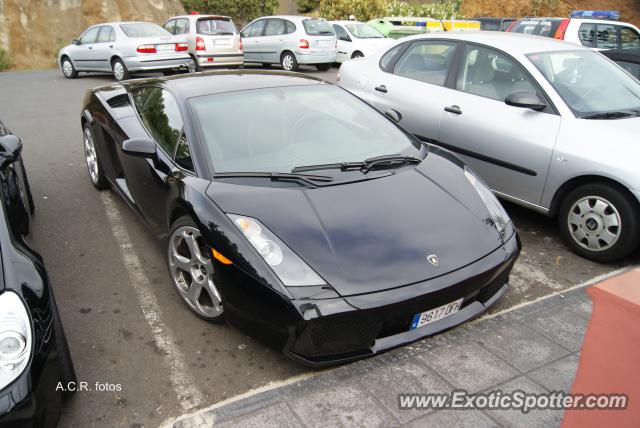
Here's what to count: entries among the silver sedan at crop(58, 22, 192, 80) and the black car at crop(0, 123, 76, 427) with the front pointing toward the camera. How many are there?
1

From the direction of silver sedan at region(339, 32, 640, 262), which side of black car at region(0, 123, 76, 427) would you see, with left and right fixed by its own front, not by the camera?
left

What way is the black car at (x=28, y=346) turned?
toward the camera

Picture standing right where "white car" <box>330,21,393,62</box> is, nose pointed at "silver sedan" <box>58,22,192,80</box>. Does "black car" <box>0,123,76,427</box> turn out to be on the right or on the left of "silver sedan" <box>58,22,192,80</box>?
left

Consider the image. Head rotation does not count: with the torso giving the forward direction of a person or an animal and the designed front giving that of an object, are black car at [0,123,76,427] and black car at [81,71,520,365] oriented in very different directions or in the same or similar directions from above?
same or similar directions

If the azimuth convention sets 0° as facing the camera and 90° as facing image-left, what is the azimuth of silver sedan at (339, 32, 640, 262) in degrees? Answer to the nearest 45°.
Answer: approximately 315°

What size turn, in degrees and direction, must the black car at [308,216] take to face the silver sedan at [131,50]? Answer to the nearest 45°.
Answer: approximately 135° to its left

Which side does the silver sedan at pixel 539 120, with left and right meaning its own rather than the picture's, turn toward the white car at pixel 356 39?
back

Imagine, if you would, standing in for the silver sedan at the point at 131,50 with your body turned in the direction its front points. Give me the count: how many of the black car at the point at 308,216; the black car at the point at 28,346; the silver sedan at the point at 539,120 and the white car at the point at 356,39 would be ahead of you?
0

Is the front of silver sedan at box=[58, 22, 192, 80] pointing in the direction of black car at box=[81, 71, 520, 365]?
no

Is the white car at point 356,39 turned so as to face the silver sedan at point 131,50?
no

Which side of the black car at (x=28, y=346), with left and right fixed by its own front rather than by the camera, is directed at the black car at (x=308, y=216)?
left

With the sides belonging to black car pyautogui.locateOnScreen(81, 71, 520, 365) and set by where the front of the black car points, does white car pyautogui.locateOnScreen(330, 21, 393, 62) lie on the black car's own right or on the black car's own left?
on the black car's own left
